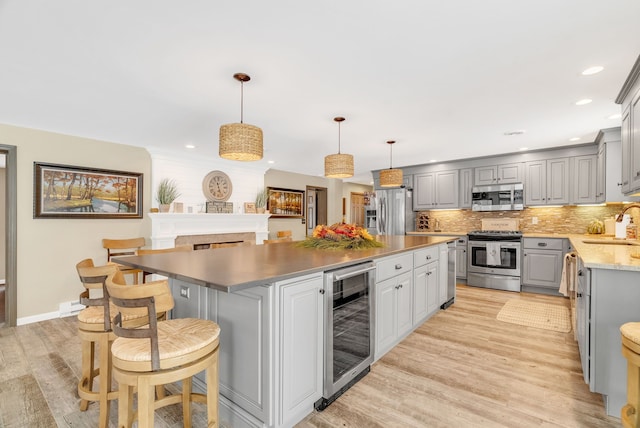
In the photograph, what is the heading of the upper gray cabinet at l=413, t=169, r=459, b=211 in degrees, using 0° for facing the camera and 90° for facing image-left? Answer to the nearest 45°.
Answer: approximately 0°

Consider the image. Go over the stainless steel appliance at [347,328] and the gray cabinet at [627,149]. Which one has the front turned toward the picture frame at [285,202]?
the gray cabinet

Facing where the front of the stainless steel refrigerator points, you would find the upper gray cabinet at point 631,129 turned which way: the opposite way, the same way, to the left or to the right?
to the right

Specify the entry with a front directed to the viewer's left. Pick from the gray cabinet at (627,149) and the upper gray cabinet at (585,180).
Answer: the gray cabinet

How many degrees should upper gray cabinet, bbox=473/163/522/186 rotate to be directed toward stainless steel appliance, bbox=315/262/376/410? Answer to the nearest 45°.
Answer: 0° — it already faces it

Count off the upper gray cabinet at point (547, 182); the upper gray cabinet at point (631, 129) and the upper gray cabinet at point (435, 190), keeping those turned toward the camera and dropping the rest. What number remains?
2

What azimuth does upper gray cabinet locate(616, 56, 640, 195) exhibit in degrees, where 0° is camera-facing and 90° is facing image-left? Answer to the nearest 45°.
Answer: approximately 90°

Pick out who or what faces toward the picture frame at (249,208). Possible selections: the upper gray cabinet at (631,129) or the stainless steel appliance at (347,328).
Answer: the upper gray cabinet
